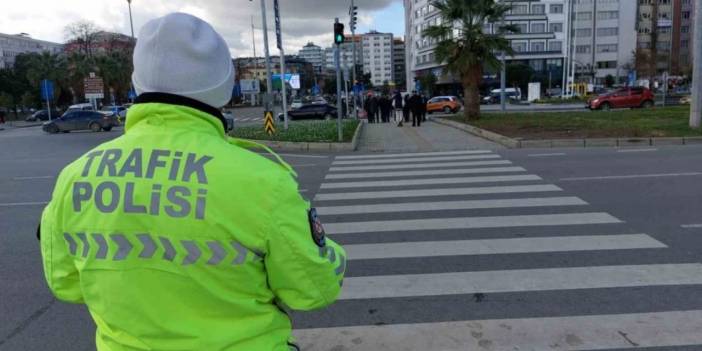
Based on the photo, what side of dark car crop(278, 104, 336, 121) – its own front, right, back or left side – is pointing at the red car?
back

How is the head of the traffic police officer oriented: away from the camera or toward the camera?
away from the camera

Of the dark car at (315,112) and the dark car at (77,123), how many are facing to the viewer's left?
2

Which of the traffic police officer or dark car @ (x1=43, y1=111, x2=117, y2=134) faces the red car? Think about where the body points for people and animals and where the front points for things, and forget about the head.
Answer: the traffic police officer

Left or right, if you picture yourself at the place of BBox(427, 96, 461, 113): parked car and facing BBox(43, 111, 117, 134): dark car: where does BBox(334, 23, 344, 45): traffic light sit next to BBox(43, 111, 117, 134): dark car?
left

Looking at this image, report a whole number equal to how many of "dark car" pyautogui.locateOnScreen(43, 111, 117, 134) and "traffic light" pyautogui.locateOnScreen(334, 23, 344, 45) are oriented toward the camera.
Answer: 1

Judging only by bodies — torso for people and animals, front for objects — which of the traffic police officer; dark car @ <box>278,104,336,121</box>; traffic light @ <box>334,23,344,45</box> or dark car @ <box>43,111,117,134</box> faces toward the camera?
the traffic light

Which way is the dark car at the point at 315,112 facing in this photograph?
to the viewer's left

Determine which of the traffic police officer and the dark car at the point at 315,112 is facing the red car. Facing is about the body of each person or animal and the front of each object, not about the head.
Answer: the traffic police officer

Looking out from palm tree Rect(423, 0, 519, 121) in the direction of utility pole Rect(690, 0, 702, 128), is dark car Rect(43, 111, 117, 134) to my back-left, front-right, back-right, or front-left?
back-right

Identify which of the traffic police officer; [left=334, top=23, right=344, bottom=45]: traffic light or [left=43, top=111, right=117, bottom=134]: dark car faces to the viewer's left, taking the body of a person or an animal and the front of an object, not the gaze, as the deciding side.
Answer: the dark car

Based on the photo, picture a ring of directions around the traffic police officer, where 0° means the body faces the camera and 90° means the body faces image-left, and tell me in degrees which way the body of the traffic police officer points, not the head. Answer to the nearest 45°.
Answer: approximately 225°

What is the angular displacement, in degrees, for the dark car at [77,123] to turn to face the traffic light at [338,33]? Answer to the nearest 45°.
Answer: approximately 90° to its left

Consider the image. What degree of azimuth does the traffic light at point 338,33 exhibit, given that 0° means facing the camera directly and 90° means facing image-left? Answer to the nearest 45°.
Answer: approximately 0°
